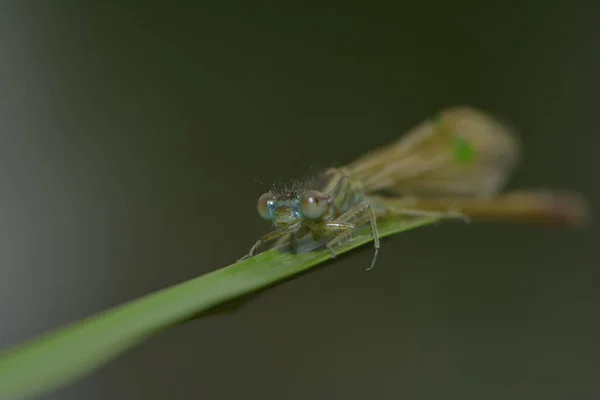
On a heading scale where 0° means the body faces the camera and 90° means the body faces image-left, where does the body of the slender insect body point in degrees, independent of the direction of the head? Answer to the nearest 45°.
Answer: approximately 45°
